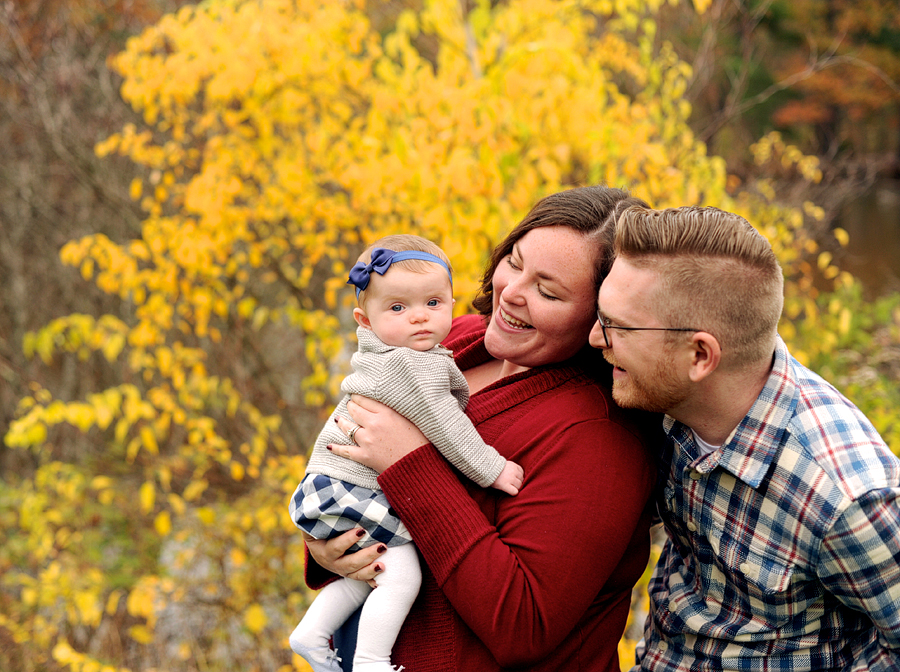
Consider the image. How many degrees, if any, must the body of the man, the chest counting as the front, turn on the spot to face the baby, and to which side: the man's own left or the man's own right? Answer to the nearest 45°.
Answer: approximately 45° to the man's own right

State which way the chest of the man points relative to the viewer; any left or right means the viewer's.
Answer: facing the viewer and to the left of the viewer

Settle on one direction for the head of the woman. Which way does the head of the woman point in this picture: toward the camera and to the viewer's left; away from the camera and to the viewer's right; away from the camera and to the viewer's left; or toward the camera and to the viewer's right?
toward the camera and to the viewer's left

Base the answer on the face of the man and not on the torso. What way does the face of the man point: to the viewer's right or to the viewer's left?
to the viewer's left
